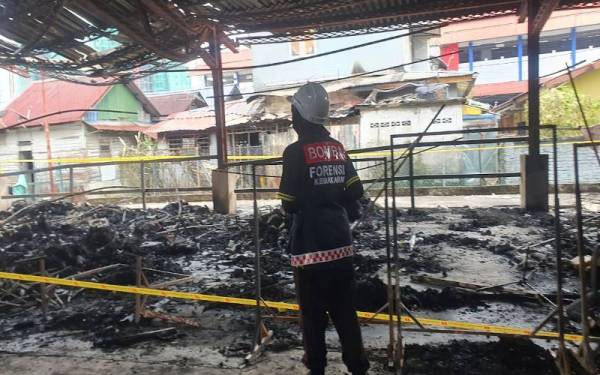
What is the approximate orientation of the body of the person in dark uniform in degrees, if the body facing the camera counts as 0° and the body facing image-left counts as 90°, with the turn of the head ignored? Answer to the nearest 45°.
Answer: approximately 135°

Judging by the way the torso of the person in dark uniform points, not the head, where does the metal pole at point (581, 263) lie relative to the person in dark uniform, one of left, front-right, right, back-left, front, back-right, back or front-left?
back-right

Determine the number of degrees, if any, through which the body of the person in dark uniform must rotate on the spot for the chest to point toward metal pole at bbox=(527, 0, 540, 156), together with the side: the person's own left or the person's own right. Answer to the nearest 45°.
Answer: approximately 90° to the person's own right

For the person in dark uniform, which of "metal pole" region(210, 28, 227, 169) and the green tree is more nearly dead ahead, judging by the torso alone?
the metal pole

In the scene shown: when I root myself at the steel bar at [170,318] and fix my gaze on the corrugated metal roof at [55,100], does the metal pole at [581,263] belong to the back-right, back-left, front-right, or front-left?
back-right
